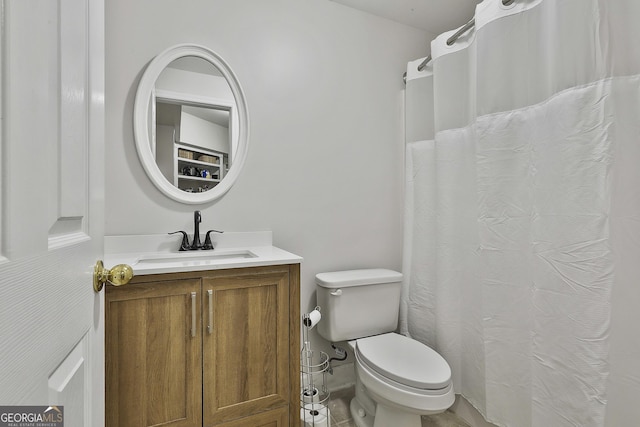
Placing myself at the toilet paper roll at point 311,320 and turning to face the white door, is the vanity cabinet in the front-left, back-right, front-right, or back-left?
front-right

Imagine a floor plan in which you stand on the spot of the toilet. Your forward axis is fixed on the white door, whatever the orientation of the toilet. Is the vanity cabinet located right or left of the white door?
right

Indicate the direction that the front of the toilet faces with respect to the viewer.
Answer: facing the viewer and to the right of the viewer

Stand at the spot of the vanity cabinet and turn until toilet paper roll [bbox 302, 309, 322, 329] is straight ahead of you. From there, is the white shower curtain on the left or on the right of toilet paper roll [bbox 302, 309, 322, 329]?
right

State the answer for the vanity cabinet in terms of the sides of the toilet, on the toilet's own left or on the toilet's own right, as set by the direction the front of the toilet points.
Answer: on the toilet's own right

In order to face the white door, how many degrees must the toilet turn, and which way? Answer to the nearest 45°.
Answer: approximately 45° to its right
